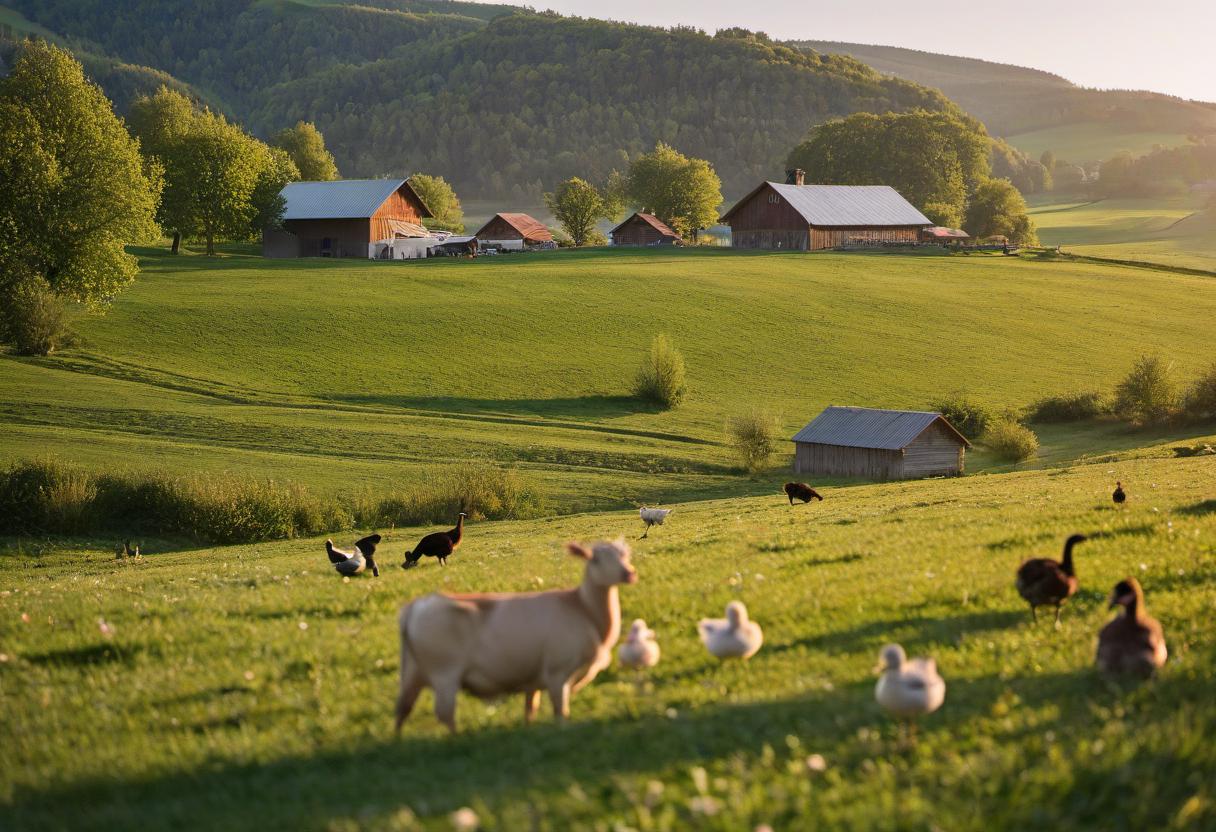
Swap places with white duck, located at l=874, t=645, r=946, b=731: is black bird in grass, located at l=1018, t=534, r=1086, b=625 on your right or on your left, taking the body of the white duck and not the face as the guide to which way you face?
on your right

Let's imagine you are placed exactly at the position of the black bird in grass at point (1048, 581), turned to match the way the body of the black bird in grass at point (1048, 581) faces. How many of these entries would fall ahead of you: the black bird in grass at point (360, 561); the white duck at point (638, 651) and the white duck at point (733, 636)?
0

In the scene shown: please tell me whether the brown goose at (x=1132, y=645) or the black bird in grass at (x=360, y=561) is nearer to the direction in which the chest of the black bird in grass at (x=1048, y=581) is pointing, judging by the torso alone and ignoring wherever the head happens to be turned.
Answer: the brown goose

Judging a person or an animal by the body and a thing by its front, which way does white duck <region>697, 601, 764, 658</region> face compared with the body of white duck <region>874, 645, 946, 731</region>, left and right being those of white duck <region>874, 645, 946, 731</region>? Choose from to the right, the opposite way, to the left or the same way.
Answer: the opposite way

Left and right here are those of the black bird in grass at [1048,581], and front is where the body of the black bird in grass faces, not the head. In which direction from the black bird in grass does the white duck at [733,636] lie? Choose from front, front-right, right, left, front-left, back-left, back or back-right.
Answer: back-right

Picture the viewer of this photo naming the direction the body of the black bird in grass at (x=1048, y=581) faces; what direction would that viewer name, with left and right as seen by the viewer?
facing to the right of the viewer

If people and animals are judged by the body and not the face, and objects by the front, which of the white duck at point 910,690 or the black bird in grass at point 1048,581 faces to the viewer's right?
the black bird in grass

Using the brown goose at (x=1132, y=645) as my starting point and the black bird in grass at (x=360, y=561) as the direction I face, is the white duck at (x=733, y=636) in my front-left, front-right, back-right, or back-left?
front-left

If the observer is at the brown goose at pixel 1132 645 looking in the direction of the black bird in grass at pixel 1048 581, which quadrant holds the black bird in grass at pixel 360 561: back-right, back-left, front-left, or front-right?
front-left
